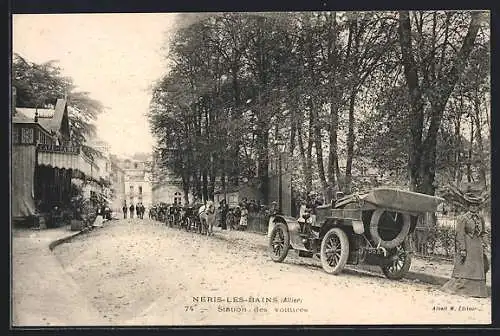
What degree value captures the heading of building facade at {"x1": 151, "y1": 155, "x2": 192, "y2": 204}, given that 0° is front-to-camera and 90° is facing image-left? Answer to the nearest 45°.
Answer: approximately 0°

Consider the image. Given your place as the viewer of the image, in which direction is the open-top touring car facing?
facing away from the viewer and to the left of the viewer

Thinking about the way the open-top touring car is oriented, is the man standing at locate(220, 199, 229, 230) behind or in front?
in front

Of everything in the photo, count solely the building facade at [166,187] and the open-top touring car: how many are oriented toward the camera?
1
